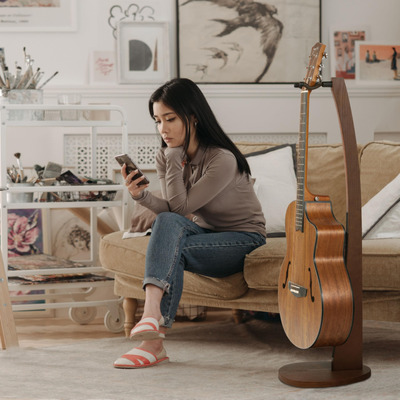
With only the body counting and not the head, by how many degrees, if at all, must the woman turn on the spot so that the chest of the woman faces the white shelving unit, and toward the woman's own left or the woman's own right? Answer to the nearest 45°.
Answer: approximately 90° to the woman's own right

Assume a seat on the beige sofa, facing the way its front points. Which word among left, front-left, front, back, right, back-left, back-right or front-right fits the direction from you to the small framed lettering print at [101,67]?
back-right

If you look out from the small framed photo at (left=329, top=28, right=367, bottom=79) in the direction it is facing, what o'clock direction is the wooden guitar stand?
The wooden guitar stand is roughly at 12 o'clock from the small framed photo.

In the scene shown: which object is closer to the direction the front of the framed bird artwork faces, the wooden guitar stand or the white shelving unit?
the wooden guitar stand

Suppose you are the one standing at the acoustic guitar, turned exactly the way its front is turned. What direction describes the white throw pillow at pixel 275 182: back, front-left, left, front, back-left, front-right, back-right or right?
back-right

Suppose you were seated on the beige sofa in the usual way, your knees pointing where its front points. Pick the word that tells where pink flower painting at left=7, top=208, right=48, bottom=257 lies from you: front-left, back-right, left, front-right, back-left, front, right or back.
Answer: back-right

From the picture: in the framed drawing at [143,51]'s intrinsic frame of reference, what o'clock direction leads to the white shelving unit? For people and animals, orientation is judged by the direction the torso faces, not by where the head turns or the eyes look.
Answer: The white shelving unit is roughly at 1 o'clock from the framed drawing.

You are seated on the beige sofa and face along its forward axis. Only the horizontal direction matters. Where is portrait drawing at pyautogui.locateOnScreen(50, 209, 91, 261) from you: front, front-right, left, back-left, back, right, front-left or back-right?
back-right
